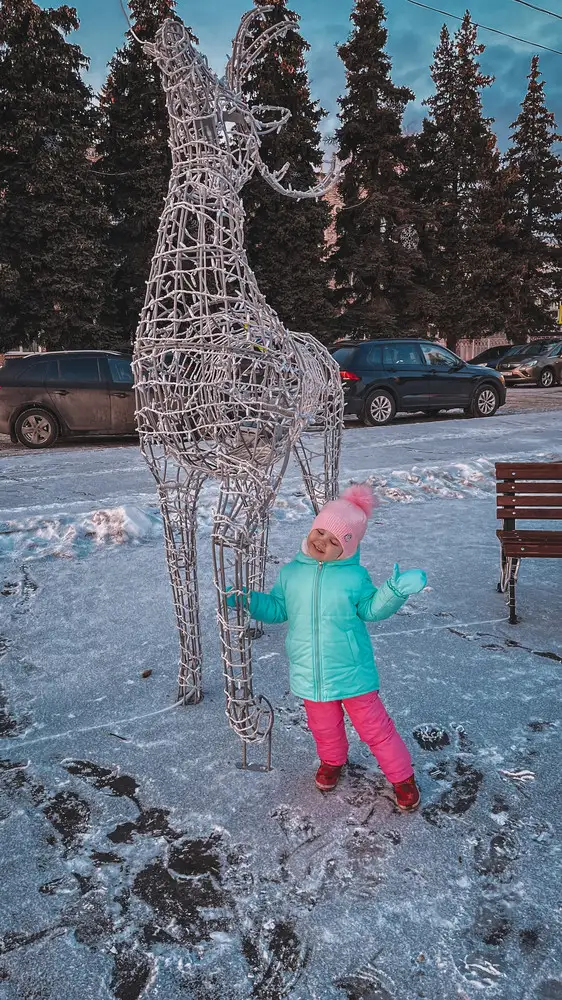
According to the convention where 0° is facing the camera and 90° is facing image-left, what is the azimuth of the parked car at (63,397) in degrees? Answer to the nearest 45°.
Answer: approximately 270°

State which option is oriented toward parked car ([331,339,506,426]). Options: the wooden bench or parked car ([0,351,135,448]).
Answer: parked car ([0,351,135,448])

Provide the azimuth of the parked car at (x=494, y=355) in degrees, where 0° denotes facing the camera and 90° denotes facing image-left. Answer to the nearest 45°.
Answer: approximately 45°

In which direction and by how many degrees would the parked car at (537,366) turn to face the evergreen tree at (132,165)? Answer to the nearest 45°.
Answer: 0° — it already faces it

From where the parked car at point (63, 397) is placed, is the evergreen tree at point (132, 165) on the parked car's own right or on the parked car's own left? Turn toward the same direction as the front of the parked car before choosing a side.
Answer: on the parked car's own left

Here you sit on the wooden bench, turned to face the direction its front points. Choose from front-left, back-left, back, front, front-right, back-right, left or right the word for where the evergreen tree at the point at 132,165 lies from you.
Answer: back-right

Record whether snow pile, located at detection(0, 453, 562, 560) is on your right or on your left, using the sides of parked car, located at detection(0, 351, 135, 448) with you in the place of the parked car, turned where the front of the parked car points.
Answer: on your right
